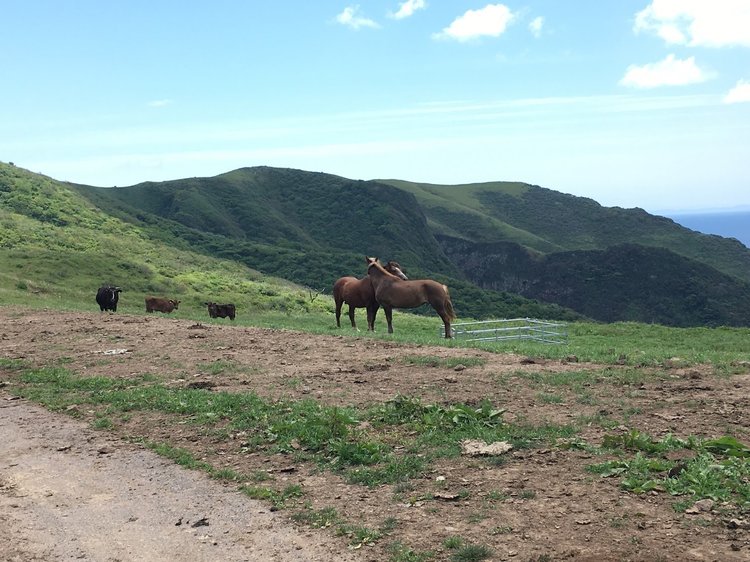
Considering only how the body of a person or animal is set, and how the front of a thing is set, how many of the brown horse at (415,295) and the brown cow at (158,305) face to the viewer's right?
1

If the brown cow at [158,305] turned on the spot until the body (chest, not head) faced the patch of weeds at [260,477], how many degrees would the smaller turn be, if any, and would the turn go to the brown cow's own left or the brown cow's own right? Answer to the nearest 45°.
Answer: approximately 90° to the brown cow's own right

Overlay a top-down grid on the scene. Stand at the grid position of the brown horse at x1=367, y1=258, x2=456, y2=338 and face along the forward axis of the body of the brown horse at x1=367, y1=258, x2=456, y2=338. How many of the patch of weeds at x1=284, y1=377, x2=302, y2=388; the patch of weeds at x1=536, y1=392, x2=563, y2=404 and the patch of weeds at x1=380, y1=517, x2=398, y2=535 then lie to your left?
3

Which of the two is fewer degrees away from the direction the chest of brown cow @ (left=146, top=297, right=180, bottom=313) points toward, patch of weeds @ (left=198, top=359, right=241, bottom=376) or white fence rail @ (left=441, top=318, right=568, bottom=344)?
the white fence rail

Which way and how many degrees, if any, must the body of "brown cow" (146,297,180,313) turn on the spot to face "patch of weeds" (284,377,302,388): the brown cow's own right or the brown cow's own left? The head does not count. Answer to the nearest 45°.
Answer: approximately 90° to the brown cow's own right

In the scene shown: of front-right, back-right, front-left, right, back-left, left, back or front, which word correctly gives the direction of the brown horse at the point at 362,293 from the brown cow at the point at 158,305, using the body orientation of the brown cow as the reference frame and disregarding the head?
front-right

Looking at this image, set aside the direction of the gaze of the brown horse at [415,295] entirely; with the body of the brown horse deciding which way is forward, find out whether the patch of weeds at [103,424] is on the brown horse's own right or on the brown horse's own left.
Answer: on the brown horse's own left

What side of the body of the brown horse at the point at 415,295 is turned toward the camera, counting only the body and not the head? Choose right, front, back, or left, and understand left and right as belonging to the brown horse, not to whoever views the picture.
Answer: left

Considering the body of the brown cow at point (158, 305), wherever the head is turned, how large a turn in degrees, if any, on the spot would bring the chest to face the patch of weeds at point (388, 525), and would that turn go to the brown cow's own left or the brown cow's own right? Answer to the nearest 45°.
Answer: approximately 90° to the brown cow's own right

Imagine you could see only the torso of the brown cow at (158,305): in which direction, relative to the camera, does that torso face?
to the viewer's right

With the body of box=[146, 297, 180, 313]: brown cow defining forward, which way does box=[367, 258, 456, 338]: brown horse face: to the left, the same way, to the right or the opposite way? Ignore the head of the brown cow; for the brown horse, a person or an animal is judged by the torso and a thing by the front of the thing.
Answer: the opposite way

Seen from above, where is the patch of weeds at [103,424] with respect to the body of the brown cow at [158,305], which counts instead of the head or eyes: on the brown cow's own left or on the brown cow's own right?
on the brown cow's own right
